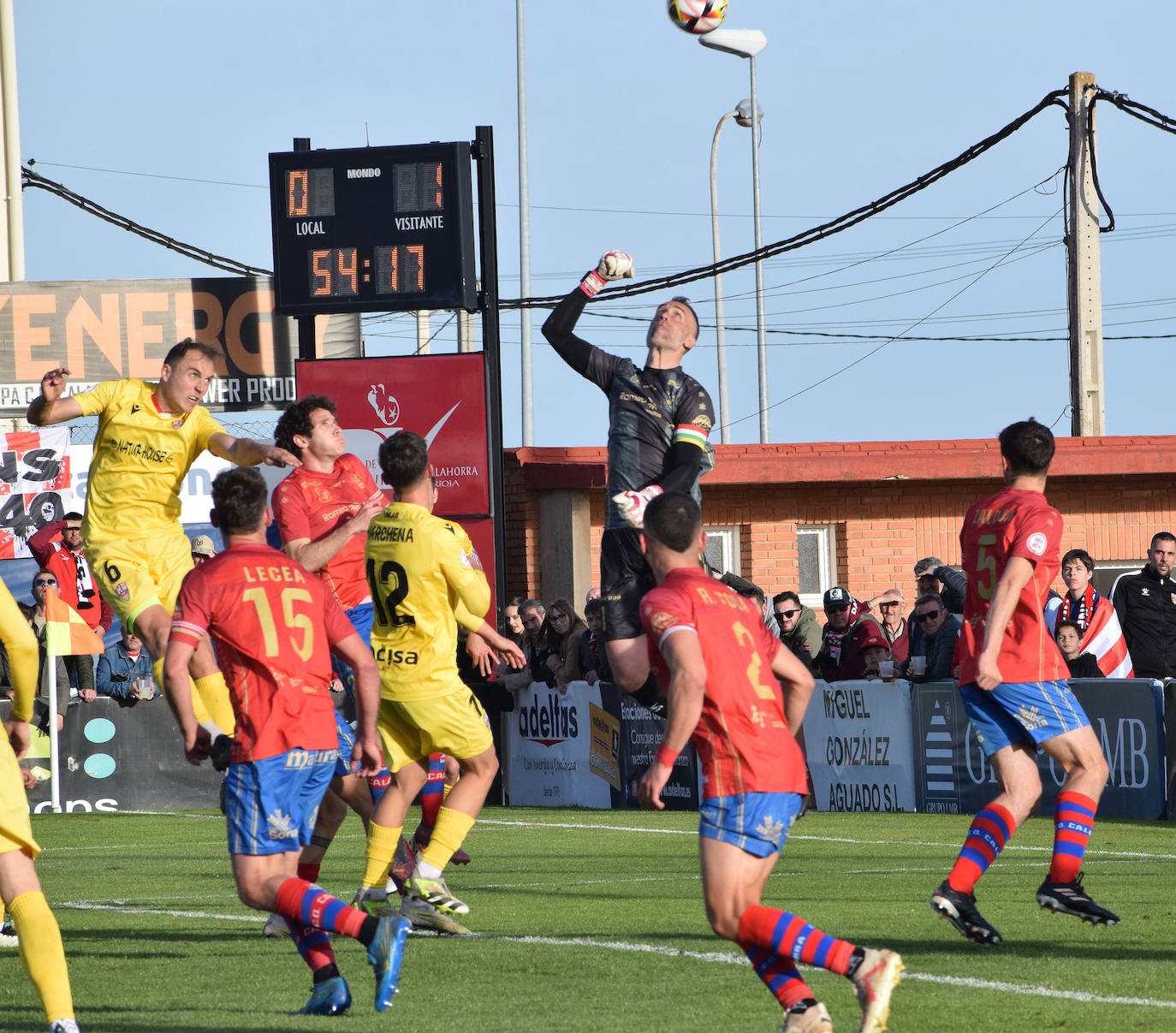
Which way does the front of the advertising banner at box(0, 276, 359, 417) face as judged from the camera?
facing the viewer

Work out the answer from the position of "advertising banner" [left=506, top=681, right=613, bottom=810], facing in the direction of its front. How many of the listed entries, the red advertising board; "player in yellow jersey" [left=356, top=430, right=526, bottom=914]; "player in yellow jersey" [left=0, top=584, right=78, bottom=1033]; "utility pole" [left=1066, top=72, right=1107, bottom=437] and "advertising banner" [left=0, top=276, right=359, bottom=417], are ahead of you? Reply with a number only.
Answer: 2

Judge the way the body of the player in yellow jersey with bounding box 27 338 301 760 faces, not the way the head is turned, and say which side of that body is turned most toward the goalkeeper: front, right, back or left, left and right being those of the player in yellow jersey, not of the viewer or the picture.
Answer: left

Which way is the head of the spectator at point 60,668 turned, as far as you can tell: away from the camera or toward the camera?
toward the camera

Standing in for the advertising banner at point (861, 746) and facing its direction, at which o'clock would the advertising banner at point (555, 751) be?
the advertising banner at point (555, 751) is roughly at 4 o'clock from the advertising banner at point (861, 746).

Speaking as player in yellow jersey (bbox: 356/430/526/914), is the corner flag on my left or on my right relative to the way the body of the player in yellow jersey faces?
on my left

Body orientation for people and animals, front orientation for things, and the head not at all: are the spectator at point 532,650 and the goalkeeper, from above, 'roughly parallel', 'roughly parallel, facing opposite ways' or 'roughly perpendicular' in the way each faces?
roughly parallel

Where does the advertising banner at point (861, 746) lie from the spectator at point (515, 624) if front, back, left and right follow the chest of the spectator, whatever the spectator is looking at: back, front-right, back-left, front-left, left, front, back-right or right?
left

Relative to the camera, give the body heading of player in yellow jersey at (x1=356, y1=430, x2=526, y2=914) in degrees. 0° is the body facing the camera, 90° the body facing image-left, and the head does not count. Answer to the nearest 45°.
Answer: approximately 225°

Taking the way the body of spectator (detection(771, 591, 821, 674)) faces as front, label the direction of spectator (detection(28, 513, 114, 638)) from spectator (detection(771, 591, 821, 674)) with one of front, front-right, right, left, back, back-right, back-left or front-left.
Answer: front-right

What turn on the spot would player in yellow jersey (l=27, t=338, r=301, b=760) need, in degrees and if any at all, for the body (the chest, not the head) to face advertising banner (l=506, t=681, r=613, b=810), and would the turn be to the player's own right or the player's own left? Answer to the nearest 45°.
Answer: approximately 90° to the player's own left

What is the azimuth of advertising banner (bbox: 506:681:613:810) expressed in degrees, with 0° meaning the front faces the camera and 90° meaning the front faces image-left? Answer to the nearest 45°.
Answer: approximately 0°

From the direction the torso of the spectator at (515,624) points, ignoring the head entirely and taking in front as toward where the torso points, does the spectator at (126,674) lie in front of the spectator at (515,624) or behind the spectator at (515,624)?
in front

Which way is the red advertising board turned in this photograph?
toward the camera

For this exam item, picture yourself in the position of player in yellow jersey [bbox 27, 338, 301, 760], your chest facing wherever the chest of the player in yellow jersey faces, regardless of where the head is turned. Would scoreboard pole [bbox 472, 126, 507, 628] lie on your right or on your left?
on your left

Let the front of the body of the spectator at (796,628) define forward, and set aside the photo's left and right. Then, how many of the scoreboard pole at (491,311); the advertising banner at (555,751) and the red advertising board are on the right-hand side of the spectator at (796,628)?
3

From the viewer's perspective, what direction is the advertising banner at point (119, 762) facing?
toward the camera

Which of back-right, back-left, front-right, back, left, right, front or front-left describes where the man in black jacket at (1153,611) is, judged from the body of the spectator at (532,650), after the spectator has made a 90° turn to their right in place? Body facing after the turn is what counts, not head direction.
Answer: back

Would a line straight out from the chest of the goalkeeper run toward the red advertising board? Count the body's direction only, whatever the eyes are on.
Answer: no
